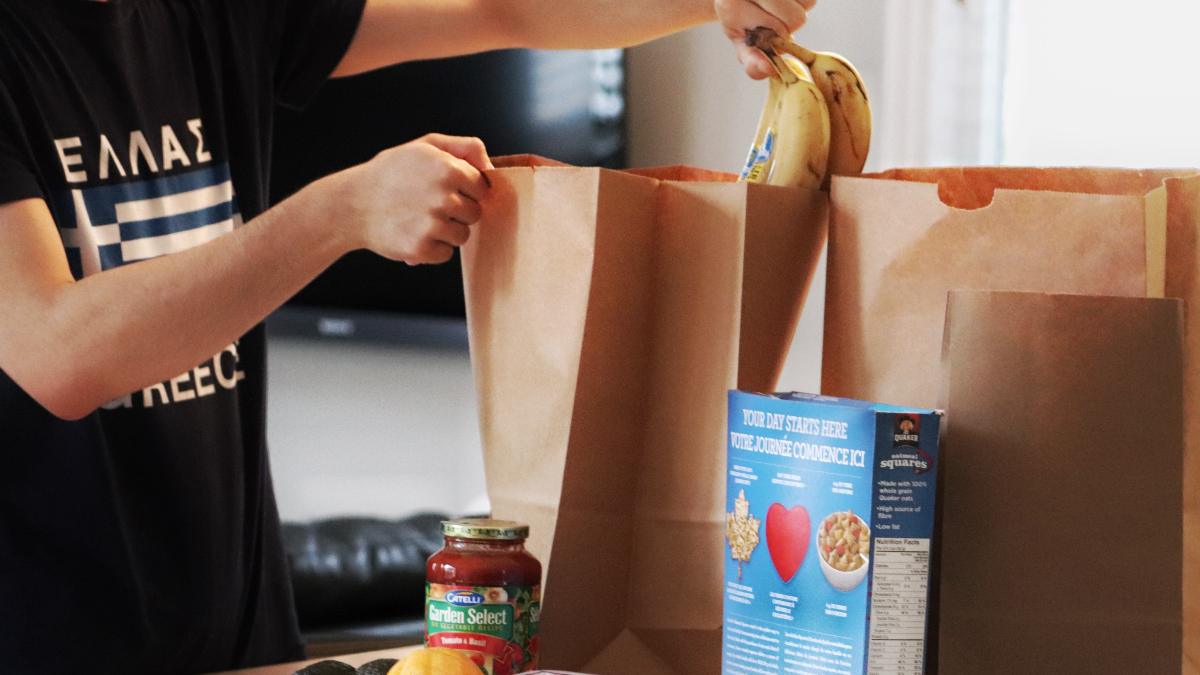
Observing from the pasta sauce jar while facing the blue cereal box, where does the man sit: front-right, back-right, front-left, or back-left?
back-left

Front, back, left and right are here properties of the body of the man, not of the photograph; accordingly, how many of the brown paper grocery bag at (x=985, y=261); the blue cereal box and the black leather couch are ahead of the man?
2

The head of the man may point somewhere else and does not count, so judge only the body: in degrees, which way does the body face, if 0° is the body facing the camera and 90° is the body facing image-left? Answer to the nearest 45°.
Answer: approximately 315°

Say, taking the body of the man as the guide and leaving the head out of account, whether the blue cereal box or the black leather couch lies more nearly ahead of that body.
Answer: the blue cereal box

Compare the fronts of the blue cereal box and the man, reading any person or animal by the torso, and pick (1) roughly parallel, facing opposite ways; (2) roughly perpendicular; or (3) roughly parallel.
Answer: roughly perpendicular
